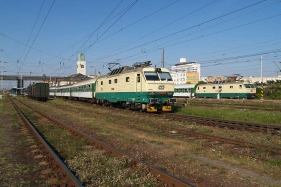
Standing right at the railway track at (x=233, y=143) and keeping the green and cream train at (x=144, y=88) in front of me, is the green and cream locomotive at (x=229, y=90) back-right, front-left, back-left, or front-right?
front-right

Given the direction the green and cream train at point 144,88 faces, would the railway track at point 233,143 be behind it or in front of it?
in front

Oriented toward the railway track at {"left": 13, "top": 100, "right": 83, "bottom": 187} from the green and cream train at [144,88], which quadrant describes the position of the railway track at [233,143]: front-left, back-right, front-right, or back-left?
front-left

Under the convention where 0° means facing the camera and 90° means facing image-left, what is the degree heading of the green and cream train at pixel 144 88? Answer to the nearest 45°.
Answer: approximately 315°

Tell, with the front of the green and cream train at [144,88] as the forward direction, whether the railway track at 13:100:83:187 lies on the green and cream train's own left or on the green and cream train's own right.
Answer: on the green and cream train's own right

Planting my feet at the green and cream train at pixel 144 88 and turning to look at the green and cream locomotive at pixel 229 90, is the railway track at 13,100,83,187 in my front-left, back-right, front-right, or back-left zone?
back-right

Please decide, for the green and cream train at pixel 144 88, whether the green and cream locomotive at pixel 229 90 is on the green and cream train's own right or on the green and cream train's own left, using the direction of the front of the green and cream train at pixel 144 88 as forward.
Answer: on the green and cream train's own left
